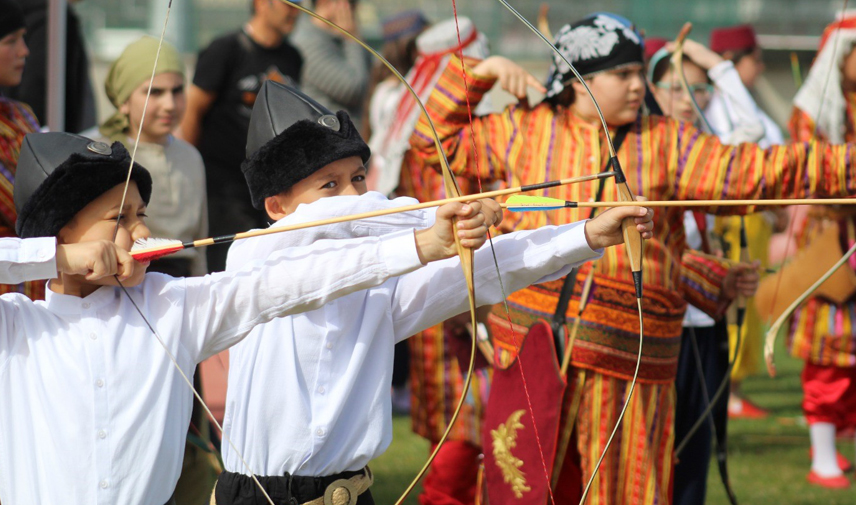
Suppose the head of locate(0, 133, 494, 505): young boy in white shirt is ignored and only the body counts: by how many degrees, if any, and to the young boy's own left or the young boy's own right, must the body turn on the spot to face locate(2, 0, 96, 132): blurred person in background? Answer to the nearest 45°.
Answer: approximately 180°

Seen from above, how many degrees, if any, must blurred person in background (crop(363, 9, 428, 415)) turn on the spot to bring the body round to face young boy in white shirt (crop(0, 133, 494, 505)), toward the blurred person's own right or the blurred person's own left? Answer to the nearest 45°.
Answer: approximately 90° to the blurred person's own right

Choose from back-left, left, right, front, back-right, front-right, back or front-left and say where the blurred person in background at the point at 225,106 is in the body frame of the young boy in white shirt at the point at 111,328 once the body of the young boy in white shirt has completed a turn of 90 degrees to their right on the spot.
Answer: right

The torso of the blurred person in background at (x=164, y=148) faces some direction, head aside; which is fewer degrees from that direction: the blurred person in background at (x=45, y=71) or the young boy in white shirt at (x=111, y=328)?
the young boy in white shirt

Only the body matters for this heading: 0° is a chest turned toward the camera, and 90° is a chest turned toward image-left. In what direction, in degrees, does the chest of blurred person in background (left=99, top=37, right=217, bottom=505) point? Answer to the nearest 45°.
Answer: approximately 315°
